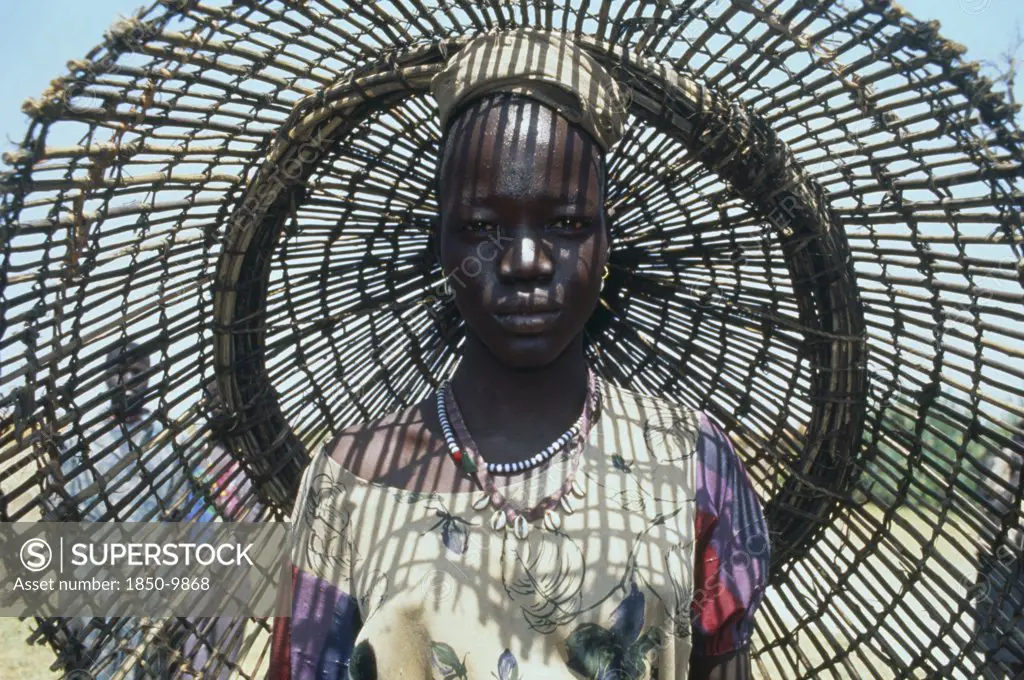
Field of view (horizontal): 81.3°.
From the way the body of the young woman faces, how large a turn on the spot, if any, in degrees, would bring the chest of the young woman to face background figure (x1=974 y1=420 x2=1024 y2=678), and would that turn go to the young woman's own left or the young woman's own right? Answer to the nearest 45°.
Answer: approximately 90° to the young woman's own left

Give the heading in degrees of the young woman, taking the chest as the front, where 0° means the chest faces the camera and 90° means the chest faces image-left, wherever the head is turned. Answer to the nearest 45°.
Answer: approximately 0°

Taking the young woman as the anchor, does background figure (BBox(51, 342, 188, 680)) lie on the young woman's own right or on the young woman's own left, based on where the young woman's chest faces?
on the young woman's own right
